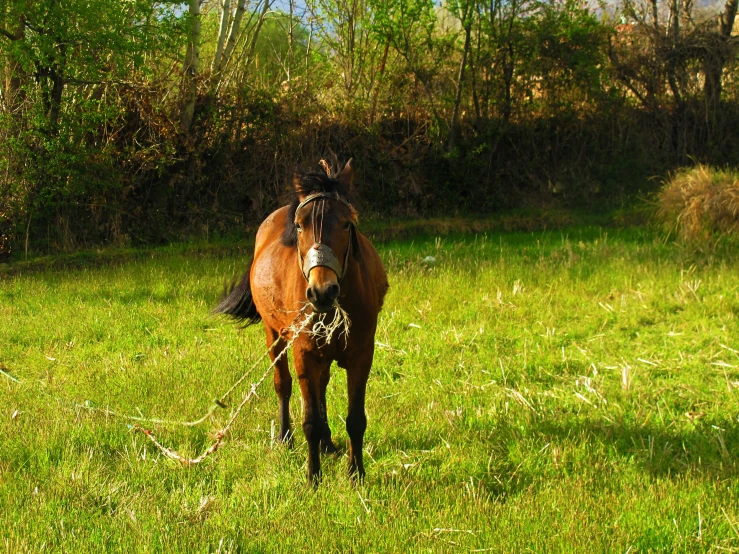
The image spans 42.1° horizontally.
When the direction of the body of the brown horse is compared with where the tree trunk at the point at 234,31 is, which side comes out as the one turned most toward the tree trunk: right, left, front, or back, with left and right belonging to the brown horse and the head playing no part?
back

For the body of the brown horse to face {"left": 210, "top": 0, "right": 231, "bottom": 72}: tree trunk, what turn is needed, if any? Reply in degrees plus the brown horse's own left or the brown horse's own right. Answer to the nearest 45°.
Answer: approximately 180°

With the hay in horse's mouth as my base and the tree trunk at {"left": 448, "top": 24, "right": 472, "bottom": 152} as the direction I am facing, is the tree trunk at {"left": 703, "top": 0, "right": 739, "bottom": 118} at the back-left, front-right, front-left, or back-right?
front-right

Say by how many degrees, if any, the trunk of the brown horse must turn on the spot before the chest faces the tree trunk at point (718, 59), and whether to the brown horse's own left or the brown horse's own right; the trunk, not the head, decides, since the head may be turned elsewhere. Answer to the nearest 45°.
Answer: approximately 135° to the brown horse's own left

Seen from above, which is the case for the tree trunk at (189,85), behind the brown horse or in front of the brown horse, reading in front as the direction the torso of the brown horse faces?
behind

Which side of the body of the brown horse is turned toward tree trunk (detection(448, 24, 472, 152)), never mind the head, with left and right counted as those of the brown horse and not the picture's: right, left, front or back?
back

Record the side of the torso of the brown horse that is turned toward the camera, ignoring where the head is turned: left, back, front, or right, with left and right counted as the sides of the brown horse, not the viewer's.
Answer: front

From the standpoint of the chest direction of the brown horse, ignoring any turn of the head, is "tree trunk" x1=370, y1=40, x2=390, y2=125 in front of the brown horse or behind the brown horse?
behind
